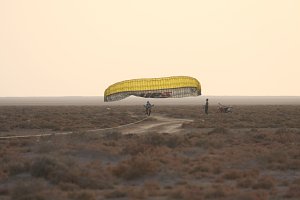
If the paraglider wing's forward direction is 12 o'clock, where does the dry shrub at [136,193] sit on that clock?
The dry shrub is roughly at 12 o'clock from the paraglider wing.

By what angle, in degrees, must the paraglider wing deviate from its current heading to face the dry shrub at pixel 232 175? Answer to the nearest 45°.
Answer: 0° — it already faces it

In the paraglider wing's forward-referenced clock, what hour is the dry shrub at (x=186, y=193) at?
The dry shrub is roughly at 12 o'clock from the paraglider wing.

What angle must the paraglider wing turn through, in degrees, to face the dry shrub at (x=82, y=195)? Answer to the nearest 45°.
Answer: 0° — it already faces it

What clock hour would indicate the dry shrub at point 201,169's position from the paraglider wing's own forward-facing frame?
The dry shrub is roughly at 12 o'clock from the paraglider wing.

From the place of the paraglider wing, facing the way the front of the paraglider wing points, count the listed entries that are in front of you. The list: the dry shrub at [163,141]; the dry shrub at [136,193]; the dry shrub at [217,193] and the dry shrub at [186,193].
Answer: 4

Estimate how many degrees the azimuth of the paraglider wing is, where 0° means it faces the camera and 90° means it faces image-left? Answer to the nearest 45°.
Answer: approximately 0°

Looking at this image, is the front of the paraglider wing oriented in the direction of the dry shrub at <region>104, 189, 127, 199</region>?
yes

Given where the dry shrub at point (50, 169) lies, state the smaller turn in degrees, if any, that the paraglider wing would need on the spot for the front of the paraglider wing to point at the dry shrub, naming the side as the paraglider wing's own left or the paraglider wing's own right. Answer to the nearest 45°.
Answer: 0° — it already faces it
